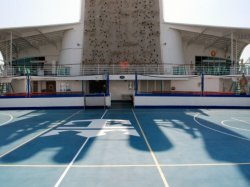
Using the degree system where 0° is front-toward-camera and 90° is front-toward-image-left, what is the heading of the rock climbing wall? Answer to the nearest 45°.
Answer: approximately 0°
